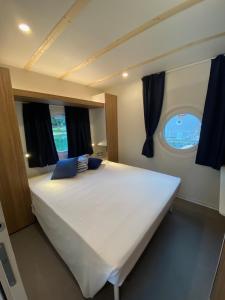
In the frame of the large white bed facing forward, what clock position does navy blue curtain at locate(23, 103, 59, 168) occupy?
The navy blue curtain is roughly at 6 o'clock from the large white bed.

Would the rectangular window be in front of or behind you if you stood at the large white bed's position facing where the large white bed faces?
behind

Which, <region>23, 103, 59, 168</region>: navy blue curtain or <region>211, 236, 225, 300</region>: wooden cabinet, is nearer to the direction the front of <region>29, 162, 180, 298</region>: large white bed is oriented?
the wooden cabinet

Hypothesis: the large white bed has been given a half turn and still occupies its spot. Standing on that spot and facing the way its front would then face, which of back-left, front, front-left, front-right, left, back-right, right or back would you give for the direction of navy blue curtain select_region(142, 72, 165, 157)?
right

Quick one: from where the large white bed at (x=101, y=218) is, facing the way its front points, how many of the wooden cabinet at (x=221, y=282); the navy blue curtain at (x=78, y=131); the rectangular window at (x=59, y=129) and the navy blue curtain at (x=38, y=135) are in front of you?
1

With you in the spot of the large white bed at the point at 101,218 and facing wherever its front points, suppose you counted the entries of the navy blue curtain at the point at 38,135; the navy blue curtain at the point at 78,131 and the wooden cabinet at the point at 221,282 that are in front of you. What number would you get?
1

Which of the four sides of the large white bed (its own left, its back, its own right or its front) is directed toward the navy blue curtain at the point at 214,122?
left

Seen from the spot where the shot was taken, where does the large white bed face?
facing the viewer and to the right of the viewer
